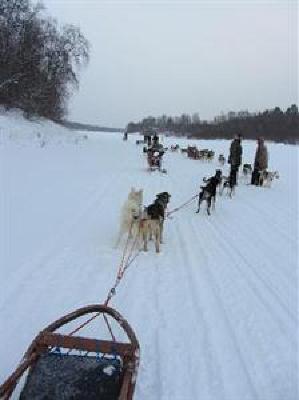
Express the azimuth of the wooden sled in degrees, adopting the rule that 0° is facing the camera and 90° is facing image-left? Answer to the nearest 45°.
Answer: approximately 180°

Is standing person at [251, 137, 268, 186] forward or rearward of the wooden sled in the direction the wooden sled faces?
forward

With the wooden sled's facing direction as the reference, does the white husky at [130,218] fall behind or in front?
in front
